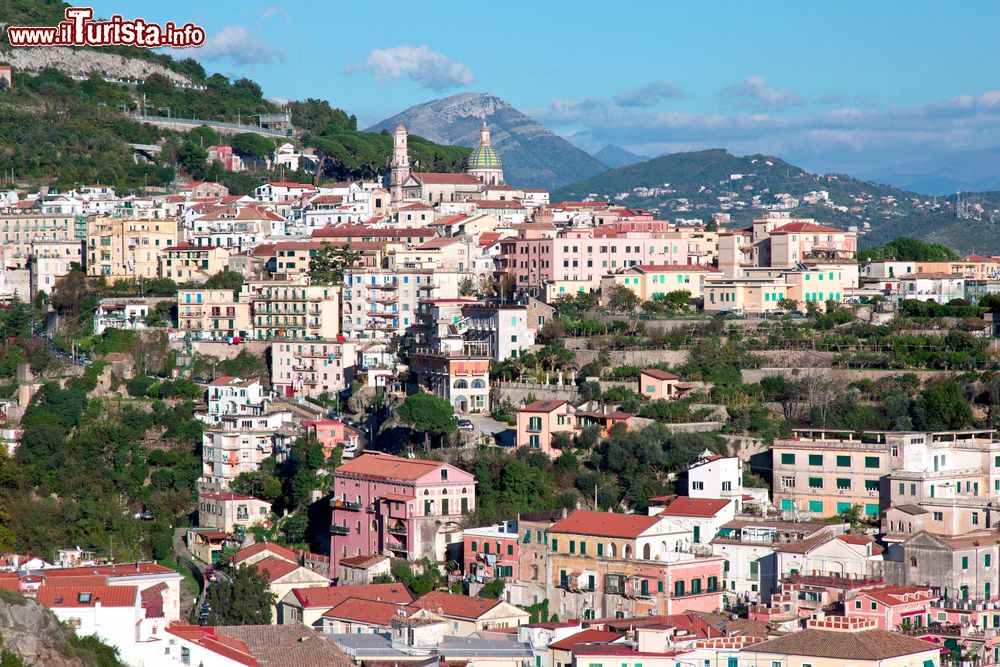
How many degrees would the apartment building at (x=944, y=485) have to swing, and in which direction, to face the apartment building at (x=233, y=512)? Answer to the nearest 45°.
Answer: approximately 90° to its right

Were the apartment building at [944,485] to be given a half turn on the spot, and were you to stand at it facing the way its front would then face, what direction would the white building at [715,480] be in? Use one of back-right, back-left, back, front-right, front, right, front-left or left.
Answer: left

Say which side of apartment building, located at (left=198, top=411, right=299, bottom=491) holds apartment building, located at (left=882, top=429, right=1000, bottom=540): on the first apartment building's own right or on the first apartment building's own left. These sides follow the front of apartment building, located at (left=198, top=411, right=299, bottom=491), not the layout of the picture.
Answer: on the first apartment building's own left

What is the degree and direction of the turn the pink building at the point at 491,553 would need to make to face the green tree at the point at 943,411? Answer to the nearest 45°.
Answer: approximately 90° to its left

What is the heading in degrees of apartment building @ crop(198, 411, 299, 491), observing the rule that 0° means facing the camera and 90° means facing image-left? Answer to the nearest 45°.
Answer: approximately 0°

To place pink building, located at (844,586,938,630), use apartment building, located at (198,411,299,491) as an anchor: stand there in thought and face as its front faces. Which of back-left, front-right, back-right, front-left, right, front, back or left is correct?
front-left

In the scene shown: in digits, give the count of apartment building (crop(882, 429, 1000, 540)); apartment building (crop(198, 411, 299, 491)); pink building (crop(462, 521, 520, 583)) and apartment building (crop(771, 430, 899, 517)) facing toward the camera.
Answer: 4

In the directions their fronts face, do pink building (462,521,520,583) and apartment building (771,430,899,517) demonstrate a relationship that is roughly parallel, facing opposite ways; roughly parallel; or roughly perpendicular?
roughly parallel

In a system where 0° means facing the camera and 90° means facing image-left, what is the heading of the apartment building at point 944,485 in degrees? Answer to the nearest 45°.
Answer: approximately 0°

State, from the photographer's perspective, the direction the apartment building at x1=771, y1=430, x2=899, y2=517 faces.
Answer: facing the viewer

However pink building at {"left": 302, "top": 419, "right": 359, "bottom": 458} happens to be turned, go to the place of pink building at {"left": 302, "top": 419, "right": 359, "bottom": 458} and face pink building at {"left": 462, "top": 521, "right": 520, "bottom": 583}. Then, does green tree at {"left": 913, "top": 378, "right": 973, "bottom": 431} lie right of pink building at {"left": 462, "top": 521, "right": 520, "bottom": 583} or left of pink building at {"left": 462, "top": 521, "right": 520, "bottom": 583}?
left

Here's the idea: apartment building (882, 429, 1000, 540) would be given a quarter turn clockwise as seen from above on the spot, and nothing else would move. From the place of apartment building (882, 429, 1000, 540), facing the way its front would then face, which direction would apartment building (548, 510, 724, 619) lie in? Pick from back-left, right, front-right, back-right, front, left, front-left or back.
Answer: front-left
